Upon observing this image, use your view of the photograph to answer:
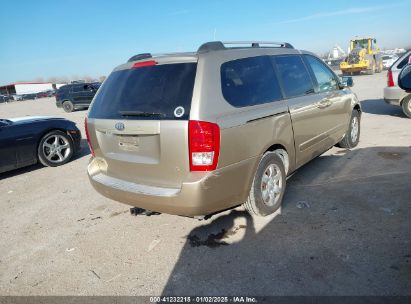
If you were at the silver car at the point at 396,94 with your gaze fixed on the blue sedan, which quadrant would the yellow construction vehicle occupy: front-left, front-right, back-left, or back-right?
back-right

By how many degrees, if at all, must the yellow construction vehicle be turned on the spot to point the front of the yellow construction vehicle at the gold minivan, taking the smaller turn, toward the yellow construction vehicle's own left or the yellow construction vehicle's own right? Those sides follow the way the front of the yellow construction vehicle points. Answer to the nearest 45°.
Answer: approximately 45° to the yellow construction vehicle's own left

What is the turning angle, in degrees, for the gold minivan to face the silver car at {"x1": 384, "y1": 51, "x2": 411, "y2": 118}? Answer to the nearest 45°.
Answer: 0° — it already faces it

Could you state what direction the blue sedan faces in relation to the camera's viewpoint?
facing to the right of the viewer

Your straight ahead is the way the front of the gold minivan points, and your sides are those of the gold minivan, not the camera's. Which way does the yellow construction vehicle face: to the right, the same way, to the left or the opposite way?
the opposite way

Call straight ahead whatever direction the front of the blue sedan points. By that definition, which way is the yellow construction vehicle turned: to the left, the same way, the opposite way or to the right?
the opposite way

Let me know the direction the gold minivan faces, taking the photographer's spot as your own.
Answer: facing away from the viewer and to the right of the viewer

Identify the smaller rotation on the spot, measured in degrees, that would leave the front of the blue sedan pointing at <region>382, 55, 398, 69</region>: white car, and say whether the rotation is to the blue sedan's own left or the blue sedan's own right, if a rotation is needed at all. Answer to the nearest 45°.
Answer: approximately 45° to the blue sedan's own left

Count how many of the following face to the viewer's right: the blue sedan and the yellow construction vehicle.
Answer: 1
